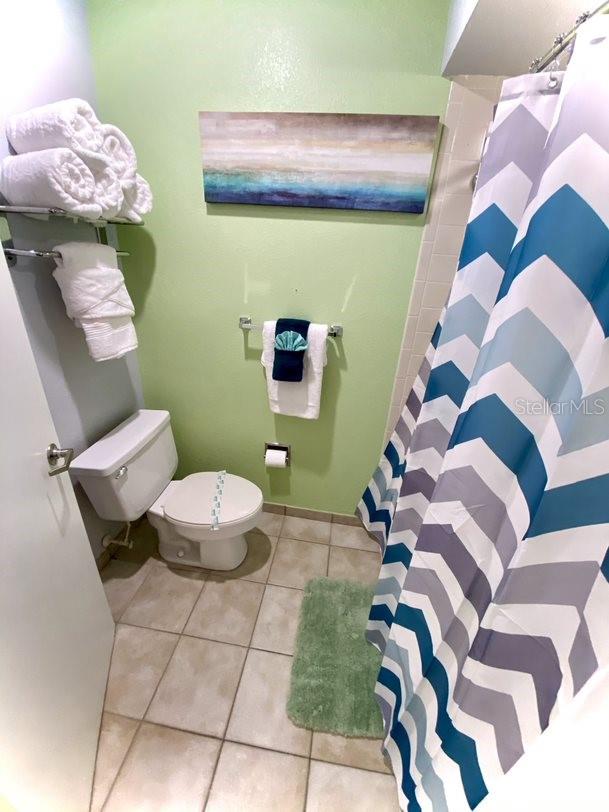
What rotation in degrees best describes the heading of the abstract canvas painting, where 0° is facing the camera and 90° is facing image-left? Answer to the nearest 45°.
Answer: approximately 0°

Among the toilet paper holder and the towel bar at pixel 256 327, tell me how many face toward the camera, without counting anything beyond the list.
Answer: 2

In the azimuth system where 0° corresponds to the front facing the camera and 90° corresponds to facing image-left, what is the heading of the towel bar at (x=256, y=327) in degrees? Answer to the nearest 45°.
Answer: approximately 0°

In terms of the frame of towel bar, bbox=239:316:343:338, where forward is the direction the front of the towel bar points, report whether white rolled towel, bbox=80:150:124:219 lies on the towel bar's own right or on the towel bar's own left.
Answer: on the towel bar's own right

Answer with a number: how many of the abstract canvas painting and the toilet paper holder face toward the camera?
2
